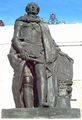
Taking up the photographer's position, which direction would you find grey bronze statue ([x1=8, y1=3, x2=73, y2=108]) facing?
facing the viewer
